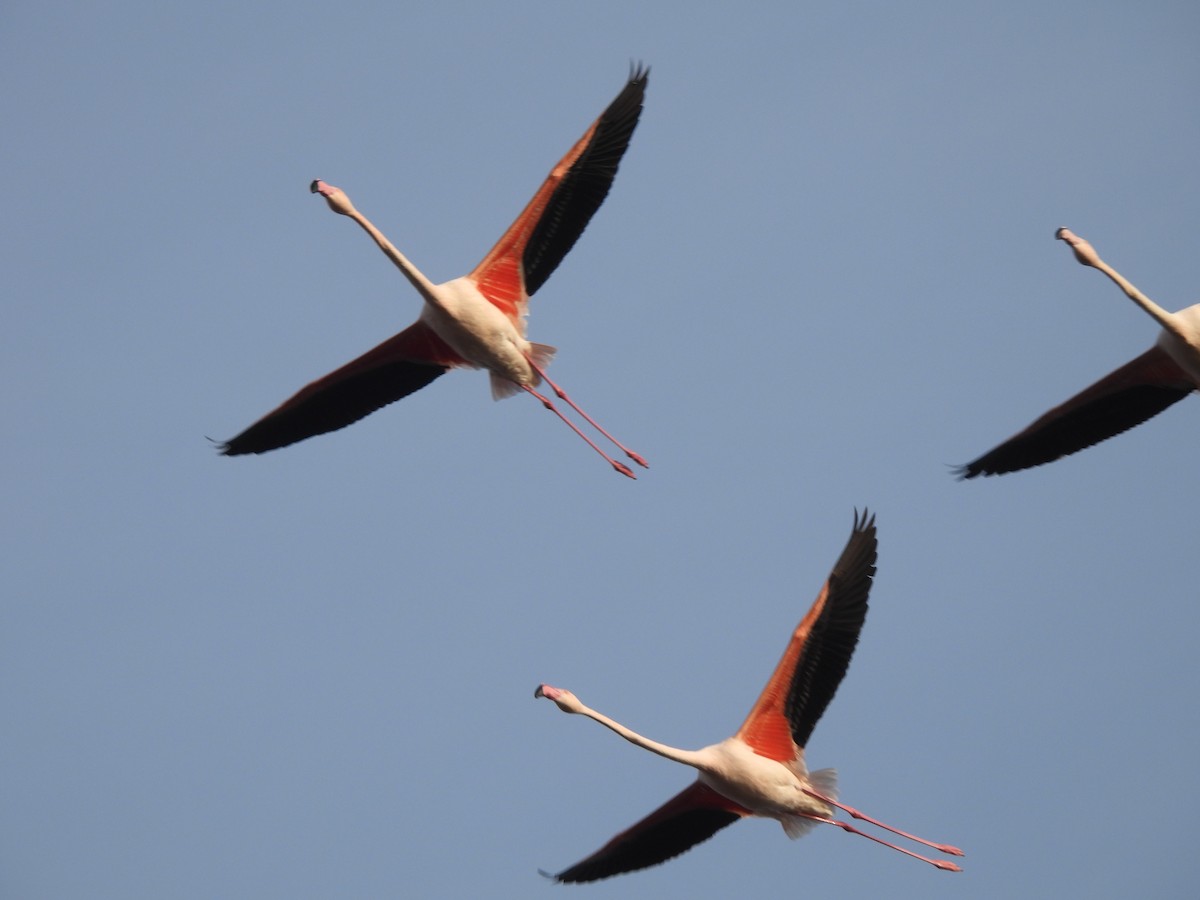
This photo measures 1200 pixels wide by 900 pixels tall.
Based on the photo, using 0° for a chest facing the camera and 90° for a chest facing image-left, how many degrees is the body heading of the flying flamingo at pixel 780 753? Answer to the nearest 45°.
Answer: approximately 90°
